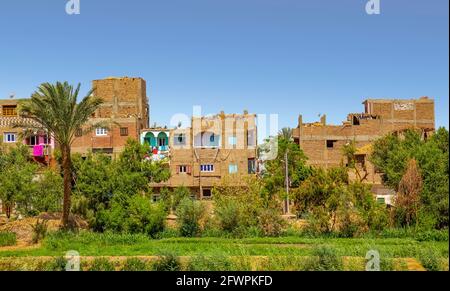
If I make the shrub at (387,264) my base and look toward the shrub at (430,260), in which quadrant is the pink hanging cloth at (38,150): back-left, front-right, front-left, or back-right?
back-left

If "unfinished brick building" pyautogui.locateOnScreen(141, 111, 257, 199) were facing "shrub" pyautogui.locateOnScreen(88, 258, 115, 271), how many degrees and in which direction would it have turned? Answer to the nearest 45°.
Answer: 0° — it already faces it

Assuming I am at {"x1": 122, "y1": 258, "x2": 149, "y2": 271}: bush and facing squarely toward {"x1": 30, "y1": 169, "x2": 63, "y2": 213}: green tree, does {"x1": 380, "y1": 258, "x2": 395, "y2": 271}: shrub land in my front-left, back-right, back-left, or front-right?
back-right

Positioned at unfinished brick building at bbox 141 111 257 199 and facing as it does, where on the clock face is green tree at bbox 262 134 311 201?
The green tree is roughly at 10 o'clock from the unfinished brick building.

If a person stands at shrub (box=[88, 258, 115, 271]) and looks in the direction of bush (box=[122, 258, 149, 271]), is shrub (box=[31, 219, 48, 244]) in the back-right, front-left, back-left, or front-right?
back-left

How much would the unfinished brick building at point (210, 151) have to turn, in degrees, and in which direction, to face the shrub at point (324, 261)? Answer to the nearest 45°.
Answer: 0° — it already faces it

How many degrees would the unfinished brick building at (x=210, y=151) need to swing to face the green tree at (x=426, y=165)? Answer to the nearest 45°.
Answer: approximately 45° to its left

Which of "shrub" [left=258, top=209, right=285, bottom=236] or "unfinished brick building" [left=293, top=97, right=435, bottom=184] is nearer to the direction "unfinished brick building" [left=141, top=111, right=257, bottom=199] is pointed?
the shrub

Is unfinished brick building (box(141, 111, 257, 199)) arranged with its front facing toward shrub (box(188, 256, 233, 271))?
yes

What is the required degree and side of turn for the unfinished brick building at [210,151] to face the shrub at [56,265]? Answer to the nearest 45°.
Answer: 0° — it already faces it

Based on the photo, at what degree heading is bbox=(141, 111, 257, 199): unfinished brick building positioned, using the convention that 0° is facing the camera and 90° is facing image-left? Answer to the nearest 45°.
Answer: approximately 0°

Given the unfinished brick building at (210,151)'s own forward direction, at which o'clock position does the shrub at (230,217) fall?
The shrub is roughly at 12 o'clock from the unfinished brick building.
